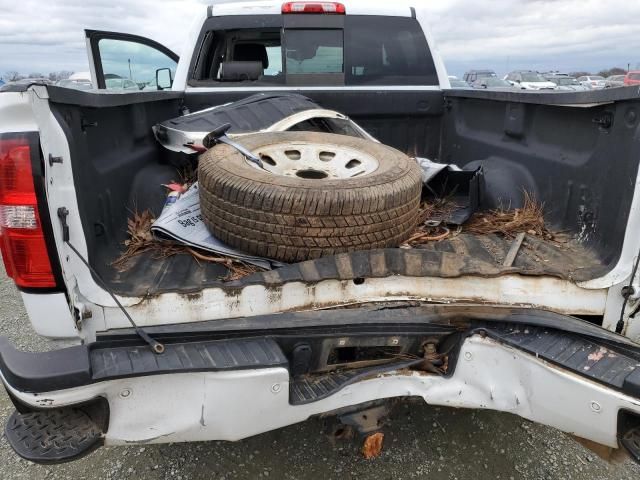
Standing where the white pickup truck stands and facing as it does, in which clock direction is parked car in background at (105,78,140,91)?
The parked car in background is roughly at 11 o'clock from the white pickup truck.

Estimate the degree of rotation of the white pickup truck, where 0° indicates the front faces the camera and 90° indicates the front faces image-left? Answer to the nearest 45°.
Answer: approximately 180°

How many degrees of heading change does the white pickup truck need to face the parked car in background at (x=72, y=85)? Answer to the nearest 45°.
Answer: approximately 45° to its left
